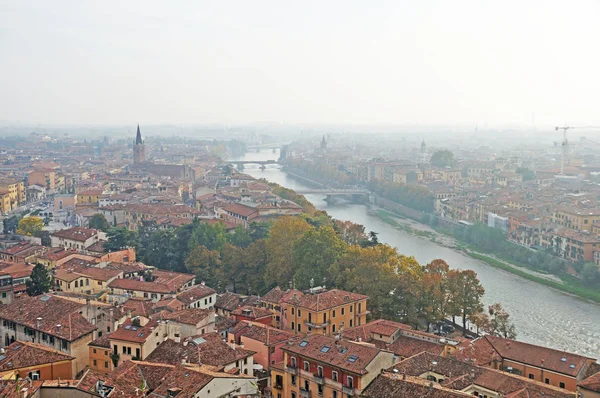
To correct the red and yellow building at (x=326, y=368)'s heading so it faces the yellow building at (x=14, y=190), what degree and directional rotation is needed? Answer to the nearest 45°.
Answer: approximately 90° to its right

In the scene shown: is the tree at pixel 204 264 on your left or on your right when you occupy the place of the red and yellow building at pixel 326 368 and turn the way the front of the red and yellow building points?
on your right

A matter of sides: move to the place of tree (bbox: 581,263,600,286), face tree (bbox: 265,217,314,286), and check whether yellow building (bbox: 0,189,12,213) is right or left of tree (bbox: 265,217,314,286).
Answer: right

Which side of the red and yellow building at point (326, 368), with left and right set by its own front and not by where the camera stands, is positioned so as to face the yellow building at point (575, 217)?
back

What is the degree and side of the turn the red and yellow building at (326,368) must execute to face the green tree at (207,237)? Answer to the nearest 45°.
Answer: approximately 135° to its right

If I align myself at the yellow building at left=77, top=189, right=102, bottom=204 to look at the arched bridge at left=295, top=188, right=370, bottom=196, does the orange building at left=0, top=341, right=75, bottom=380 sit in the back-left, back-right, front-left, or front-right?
back-right

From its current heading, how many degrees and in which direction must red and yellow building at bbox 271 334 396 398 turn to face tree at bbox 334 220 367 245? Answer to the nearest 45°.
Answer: approximately 135° to its right

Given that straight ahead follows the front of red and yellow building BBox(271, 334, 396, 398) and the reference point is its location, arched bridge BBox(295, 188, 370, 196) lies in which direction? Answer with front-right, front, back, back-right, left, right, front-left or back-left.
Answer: back-right

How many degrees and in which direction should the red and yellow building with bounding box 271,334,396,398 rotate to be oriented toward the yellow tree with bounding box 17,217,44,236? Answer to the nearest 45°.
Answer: approximately 90° to its right

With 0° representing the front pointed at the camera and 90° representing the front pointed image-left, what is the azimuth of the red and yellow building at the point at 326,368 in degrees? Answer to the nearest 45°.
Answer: approximately 45°

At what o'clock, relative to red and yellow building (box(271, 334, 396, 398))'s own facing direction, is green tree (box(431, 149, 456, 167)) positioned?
The green tree is roughly at 5 o'clock from the red and yellow building.
